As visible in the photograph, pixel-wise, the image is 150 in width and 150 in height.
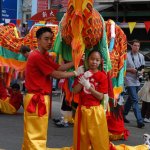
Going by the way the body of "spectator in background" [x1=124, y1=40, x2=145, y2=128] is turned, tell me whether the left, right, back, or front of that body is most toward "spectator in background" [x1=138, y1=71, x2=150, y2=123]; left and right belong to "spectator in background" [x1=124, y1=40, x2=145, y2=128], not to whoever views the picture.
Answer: left
